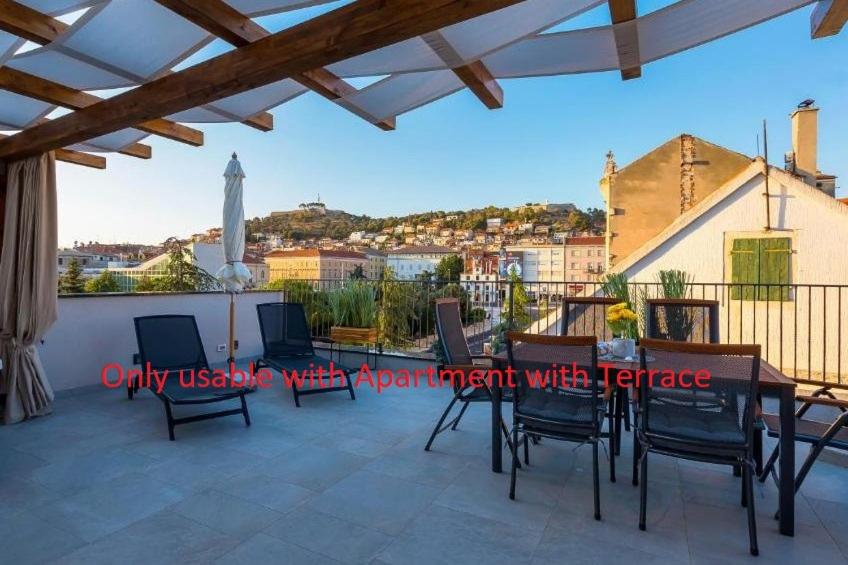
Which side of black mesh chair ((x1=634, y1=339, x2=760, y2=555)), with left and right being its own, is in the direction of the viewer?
back

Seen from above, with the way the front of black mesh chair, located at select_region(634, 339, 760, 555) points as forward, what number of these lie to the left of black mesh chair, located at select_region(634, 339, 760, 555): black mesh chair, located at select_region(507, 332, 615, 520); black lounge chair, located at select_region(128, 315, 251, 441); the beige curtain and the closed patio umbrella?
4

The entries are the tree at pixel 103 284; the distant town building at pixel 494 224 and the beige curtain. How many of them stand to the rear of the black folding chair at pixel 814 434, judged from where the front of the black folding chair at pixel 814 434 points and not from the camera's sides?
0

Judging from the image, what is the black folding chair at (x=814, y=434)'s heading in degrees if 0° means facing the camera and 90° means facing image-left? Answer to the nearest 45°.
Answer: approximately 90°

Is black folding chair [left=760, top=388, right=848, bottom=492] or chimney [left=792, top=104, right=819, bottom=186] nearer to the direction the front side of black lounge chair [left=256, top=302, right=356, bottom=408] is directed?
the black folding chair

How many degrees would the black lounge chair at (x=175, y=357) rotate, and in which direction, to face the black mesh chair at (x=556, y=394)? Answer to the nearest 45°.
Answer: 0° — it already faces it

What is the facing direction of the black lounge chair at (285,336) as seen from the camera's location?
facing the viewer and to the right of the viewer

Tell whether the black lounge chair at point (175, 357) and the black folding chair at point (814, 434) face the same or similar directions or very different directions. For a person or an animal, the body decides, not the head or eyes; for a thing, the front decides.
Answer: very different directions

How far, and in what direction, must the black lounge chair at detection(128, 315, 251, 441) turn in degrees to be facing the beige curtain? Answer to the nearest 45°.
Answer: approximately 135° to its right

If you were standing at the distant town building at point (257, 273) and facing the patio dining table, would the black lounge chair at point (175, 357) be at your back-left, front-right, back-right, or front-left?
front-right

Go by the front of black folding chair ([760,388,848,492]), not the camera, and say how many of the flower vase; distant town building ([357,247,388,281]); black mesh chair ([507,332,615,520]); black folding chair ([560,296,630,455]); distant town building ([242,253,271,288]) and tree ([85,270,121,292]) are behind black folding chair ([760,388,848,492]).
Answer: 0

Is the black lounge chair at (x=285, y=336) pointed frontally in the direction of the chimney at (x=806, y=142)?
no

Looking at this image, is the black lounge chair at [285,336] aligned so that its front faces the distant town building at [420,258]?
no

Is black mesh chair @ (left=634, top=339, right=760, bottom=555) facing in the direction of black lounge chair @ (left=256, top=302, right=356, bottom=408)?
no

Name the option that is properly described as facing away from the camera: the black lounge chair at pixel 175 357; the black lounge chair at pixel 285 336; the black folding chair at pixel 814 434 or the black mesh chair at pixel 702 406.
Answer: the black mesh chair
